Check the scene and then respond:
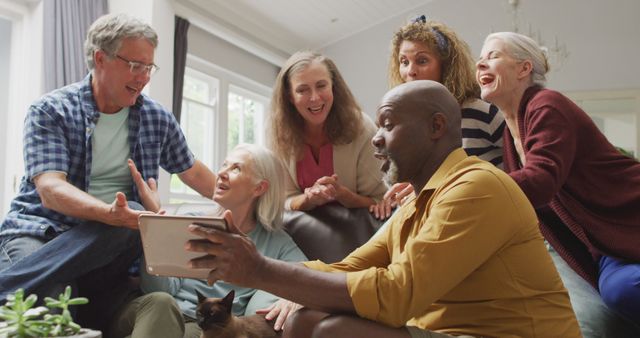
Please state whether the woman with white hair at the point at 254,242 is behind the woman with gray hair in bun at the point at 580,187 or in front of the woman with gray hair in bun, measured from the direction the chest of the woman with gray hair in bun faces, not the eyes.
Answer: in front

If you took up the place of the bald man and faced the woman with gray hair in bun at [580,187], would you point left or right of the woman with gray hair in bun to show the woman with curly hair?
left

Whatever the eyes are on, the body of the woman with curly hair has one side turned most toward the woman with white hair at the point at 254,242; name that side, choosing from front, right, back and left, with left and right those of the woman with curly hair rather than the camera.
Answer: front

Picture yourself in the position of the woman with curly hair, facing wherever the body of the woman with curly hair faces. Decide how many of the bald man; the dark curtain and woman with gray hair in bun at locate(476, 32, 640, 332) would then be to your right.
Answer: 1

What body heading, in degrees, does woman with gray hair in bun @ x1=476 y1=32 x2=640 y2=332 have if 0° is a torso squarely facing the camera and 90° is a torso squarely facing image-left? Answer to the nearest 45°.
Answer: approximately 90°

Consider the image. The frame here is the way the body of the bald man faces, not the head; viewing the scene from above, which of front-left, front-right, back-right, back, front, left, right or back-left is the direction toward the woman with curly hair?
right

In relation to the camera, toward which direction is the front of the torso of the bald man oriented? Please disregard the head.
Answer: to the viewer's left

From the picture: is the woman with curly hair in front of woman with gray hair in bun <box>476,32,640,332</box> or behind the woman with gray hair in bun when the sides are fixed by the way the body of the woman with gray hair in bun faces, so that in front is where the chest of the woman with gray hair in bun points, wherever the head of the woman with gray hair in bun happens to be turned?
in front

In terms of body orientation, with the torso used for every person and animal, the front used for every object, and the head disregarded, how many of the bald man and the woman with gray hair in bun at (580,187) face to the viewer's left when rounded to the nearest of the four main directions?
2

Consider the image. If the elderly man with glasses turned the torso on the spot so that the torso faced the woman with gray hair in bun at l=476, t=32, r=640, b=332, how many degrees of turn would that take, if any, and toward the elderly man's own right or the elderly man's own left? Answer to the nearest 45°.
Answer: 0° — they already face them

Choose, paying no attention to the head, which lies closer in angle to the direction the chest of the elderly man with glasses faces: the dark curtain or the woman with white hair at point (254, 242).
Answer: the woman with white hair

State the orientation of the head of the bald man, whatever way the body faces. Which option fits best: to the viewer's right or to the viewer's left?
to the viewer's left

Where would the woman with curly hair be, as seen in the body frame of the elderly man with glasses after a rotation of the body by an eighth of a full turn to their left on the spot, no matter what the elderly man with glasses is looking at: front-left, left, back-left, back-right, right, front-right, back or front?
front

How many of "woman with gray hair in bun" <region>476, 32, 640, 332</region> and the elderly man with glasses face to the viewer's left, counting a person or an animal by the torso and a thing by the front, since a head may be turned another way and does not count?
1

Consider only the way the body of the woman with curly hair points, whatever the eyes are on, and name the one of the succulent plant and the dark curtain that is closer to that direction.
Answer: the succulent plant

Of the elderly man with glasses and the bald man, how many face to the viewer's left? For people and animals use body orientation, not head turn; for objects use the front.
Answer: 1
